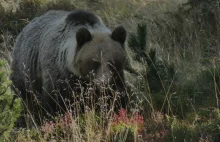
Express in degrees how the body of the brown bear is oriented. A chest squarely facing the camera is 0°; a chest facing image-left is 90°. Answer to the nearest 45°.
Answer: approximately 315°
